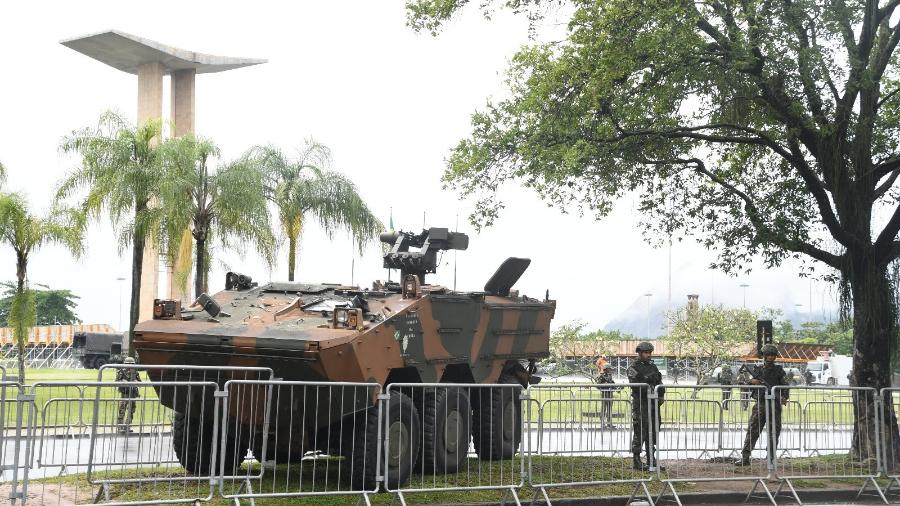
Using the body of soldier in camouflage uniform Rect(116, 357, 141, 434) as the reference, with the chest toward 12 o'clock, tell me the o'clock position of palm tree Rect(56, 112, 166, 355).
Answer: The palm tree is roughly at 6 o'clock from the soldier in camouflage uniform.

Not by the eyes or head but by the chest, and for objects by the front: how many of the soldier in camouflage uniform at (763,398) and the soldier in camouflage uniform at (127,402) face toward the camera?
2

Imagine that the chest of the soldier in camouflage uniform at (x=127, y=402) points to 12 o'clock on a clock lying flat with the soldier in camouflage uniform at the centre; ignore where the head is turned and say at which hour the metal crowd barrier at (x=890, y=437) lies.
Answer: The metal crowd barrier is roughly at 9 o'clock from the soldier in camouflage uniform.

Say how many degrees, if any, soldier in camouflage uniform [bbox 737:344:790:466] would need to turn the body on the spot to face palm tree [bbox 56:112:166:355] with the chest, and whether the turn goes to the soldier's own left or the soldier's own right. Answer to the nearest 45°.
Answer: approximately 135° to the soldier's own right

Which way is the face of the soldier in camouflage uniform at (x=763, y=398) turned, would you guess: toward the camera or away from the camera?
toward the camera

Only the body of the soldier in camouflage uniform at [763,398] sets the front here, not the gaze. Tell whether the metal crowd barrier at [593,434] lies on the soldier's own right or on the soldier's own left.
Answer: on the soldier's own right

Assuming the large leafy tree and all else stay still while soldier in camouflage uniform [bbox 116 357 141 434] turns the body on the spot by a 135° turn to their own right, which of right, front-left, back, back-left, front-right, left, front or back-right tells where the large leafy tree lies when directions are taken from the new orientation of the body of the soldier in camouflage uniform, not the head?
back-right

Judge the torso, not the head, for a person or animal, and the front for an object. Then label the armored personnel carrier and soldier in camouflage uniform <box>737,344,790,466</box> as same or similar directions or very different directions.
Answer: same or similar directions

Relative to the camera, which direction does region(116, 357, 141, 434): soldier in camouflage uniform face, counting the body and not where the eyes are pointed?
toward the camera

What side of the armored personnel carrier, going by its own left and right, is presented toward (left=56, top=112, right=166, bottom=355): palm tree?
right

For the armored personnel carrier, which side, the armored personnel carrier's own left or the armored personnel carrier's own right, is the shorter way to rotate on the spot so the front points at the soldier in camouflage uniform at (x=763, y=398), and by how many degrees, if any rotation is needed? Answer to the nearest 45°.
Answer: approximately 135° to the armored personnel carrier's own left

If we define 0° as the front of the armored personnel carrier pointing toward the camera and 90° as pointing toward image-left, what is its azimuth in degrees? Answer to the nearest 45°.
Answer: approximately 45°

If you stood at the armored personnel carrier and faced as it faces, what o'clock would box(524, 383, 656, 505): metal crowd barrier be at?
The metal crowd barrier is roughly at 7 o'clock from the armored personnel carrier.

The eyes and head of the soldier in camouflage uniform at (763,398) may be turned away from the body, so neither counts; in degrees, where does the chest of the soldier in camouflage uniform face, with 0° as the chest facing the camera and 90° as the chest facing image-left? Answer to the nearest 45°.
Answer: approximately 0°
